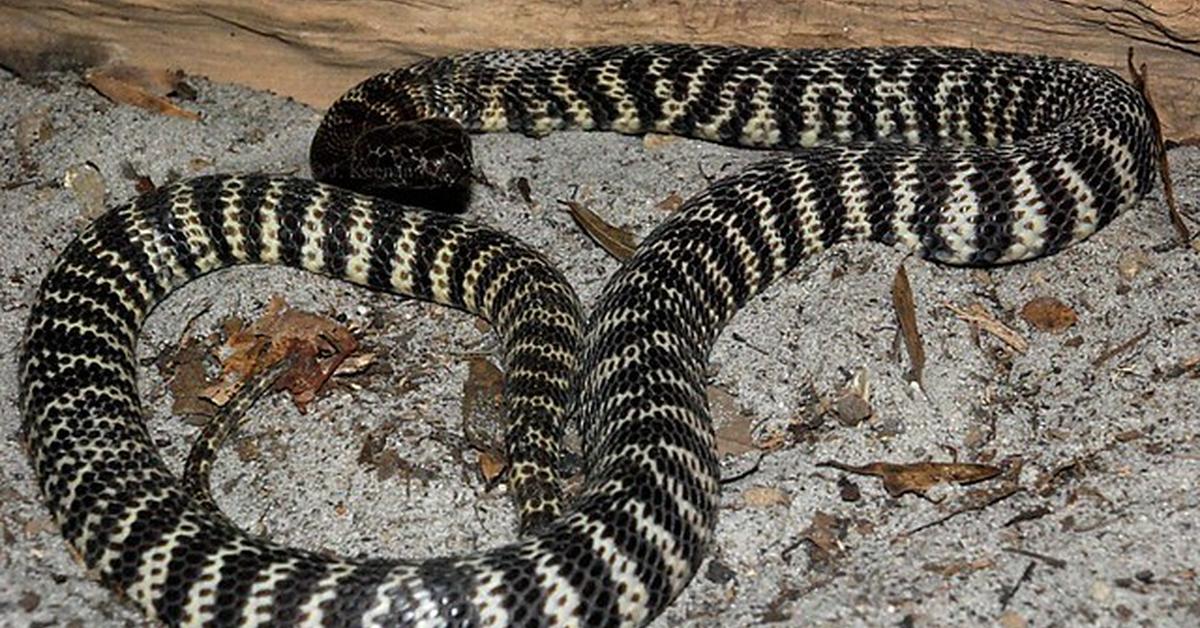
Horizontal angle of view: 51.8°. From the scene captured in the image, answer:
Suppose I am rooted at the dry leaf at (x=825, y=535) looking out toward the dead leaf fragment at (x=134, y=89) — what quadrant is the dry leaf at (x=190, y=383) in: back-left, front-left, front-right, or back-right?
front-left

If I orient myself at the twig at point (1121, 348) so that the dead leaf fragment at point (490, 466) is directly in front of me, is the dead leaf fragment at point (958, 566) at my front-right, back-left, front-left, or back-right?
front-left

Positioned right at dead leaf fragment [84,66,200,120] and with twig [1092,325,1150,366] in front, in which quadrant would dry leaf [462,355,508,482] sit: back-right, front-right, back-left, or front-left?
front-right

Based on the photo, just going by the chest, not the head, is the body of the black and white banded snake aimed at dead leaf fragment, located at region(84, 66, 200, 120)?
no

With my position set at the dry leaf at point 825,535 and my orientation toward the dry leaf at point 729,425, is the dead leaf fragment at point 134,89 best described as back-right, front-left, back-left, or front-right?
front-left

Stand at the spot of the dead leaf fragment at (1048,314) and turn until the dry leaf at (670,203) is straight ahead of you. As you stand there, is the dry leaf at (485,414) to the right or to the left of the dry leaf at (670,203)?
left
